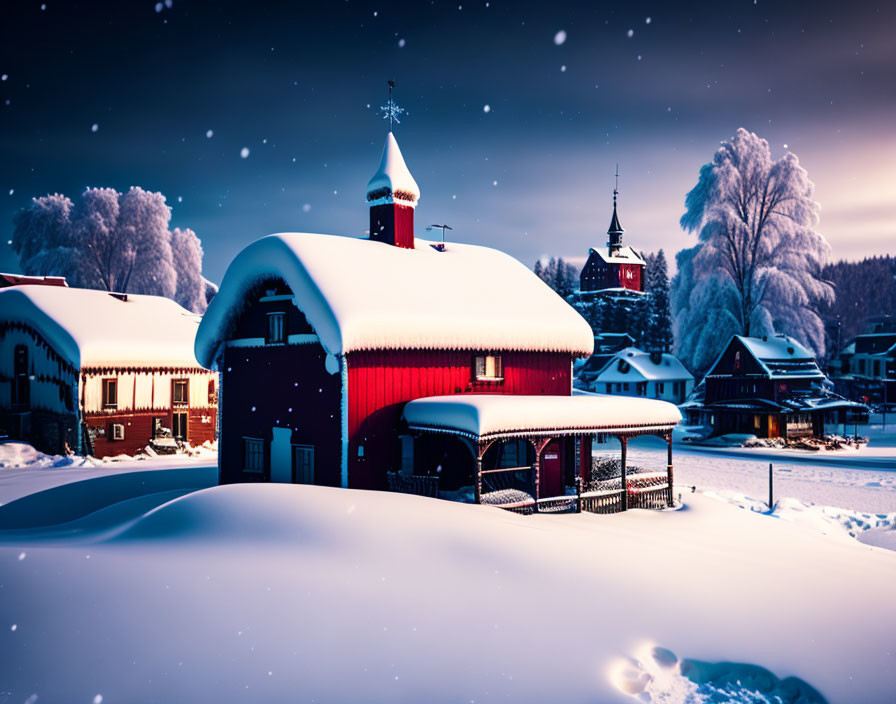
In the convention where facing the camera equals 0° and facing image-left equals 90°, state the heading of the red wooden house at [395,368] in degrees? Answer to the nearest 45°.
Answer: approximately 315°

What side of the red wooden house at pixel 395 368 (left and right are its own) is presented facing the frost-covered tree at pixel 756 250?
left
